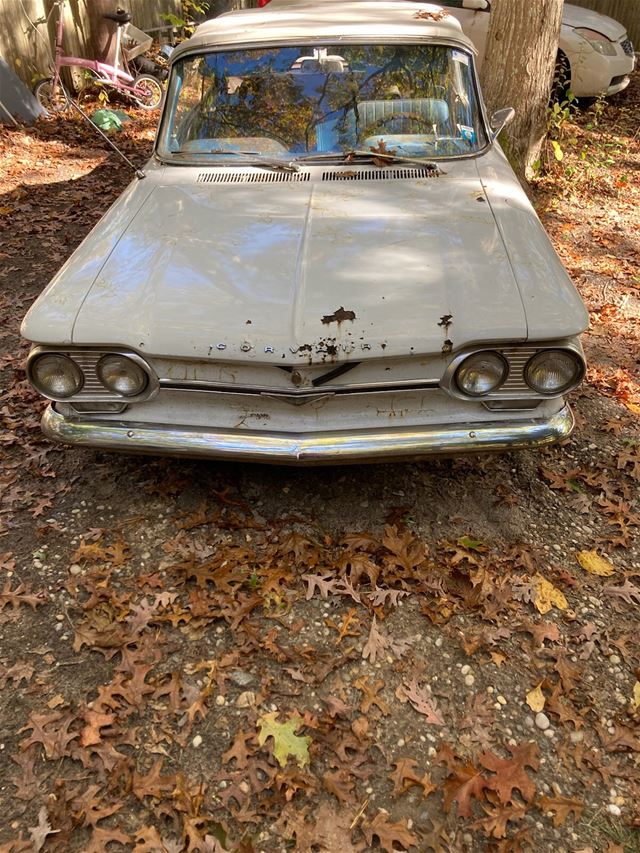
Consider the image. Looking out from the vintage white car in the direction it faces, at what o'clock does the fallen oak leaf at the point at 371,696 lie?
The fallen oak leaf is roughly at 12 o'clock from the vintage white car.

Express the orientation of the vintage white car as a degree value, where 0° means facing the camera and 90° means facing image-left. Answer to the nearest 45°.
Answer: approximately 0°

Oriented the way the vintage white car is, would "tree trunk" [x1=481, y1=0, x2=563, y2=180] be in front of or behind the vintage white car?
behind

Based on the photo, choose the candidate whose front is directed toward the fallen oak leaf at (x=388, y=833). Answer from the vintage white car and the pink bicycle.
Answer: the vintage white car

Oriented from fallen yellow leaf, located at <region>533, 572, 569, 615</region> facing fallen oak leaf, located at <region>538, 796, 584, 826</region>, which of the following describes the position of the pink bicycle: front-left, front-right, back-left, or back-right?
back-right

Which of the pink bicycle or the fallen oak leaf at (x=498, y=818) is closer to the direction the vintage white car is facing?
the fallen oak leaf
